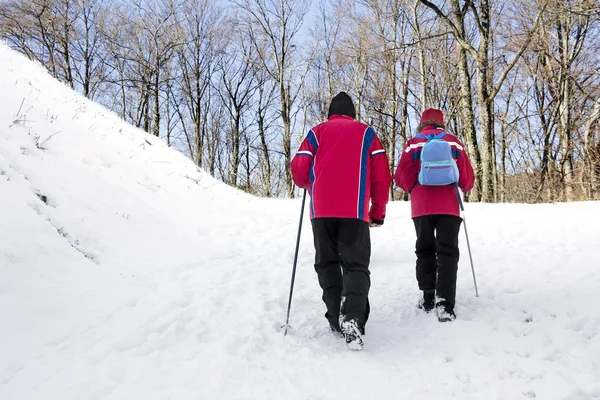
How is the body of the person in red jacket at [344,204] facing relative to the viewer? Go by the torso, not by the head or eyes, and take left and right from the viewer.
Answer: facing away from the viewer

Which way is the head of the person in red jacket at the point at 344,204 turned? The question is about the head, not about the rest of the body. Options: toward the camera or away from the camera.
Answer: away from the camera

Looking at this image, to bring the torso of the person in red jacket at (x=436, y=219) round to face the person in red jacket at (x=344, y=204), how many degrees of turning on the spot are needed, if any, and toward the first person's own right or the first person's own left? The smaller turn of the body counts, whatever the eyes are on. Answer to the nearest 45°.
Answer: approximately 135° to the first person's own left

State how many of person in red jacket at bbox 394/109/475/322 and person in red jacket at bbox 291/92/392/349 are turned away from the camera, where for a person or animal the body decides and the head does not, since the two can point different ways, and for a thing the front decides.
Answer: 2

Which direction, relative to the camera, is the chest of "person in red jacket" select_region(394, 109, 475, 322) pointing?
away from the camera

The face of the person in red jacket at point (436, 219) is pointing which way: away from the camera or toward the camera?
away from the camera

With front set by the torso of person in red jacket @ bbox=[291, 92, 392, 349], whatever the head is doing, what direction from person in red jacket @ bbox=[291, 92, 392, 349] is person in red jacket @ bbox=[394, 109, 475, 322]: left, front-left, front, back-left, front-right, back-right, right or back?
front-right
